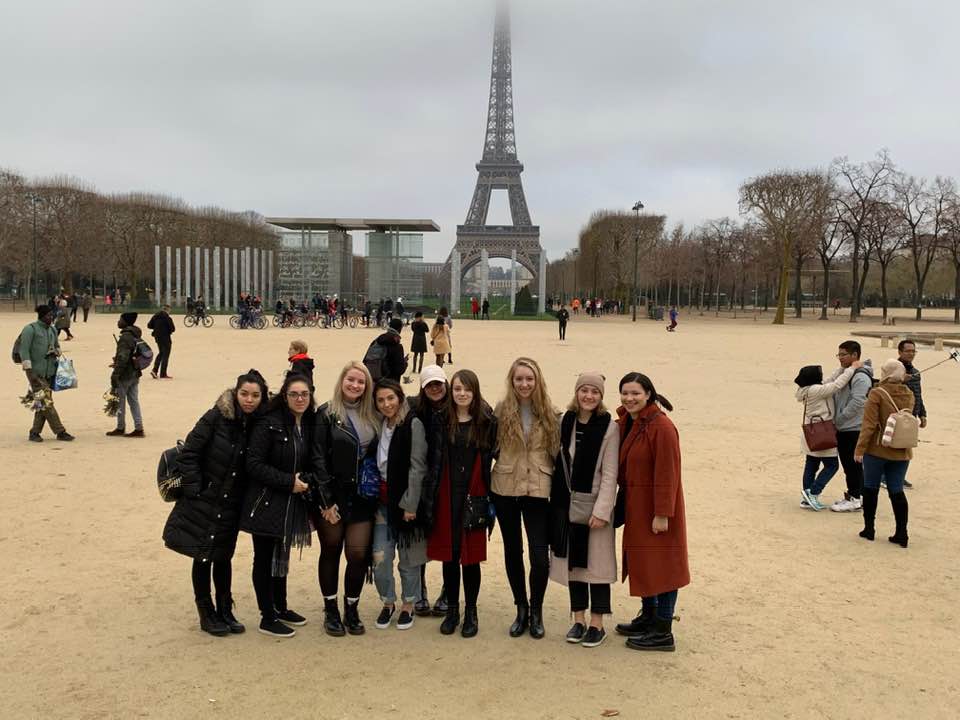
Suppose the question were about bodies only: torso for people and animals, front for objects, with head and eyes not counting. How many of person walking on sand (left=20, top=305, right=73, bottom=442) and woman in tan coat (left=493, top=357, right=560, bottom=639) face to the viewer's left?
0

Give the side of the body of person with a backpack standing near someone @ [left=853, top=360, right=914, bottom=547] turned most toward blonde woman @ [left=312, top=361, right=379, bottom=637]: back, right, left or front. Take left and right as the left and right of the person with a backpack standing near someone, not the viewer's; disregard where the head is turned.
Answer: left

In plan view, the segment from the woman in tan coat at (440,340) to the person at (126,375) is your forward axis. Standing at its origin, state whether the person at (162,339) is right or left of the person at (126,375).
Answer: right

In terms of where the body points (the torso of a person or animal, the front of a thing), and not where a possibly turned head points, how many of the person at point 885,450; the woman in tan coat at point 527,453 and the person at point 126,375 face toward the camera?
1

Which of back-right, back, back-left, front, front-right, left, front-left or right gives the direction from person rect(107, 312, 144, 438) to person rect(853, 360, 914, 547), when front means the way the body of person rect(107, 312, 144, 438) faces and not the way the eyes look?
back-left

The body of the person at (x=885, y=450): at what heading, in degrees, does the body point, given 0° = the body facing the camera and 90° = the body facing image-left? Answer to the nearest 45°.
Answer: approximately 135°

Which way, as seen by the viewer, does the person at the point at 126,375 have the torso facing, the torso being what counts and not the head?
to the viewer's left

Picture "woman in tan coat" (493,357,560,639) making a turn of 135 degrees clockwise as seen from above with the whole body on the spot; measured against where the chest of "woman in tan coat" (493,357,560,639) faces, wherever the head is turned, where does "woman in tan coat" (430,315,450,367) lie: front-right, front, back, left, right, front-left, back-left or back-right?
front-right

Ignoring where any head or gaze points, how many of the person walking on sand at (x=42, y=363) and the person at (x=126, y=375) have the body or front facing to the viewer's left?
1

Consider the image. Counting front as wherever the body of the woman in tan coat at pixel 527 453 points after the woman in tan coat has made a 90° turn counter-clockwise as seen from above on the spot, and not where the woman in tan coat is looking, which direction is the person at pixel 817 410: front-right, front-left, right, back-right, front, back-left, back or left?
front-left
